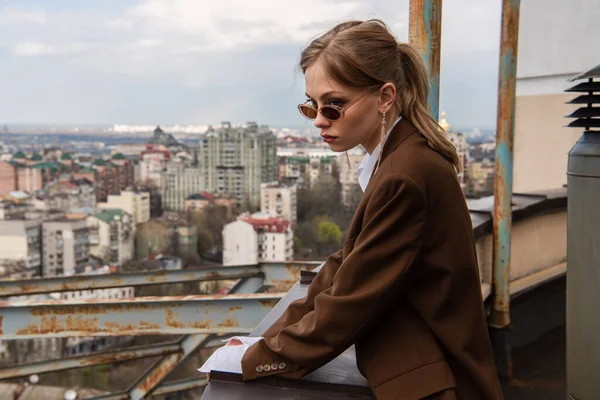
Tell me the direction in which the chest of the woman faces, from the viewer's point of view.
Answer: to the viewer's left

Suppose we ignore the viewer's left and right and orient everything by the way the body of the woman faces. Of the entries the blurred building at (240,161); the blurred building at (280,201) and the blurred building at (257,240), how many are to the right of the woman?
3

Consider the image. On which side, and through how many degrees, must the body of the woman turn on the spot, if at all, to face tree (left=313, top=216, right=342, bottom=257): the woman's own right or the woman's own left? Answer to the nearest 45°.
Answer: approximately 90° to the woman's own right

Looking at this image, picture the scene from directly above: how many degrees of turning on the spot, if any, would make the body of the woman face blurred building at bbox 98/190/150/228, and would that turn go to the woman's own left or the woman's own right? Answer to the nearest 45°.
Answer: approximately 90° to the woman's own right

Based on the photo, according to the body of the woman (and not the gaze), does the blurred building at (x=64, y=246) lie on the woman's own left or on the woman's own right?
on the woman's own right

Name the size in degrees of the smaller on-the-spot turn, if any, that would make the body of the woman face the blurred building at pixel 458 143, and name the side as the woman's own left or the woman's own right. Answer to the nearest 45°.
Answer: approximately 90° to the woman's own right

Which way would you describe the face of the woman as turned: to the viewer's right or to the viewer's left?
to the viewer's left

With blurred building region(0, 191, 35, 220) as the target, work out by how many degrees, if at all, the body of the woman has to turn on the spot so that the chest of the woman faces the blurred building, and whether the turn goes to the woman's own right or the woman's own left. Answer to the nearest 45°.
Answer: approximately 45° to the woman's own right

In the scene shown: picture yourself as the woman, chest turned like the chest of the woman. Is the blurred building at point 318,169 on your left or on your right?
on your right

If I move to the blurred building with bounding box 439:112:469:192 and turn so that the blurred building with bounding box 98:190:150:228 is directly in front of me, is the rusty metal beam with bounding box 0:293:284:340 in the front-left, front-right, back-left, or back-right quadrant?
front-left
